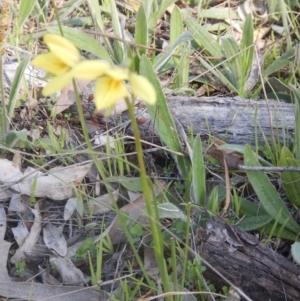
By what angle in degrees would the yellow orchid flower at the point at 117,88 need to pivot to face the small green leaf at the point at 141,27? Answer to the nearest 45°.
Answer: approximately 135° to its right

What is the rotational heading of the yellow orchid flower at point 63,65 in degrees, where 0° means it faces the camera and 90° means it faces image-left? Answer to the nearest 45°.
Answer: approximately 45°

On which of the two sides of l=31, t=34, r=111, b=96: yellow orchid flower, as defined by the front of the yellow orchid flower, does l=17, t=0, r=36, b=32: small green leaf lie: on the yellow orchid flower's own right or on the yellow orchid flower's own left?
on the yellow orchid flower's own right

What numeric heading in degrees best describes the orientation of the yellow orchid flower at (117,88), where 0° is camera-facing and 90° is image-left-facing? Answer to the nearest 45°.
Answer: approximately 45°

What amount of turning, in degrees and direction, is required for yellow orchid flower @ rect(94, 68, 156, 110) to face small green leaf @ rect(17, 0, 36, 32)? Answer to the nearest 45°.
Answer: approximately 135° to its right
